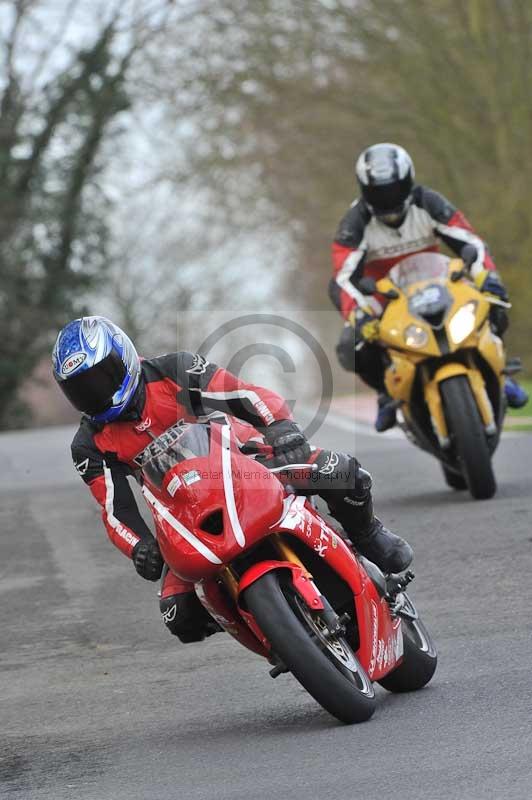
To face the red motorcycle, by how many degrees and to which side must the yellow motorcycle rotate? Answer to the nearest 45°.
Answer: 0° — it already faces it

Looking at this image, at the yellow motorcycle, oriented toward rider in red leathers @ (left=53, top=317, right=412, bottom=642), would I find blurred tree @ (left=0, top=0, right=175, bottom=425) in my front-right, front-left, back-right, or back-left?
back-right

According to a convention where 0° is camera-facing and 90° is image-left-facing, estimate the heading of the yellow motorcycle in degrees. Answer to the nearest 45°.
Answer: approximately 0°

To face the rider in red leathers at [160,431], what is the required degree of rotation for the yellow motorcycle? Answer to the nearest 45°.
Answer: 0° — it already faces them

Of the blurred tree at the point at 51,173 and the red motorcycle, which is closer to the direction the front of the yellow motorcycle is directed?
the red motorcycle

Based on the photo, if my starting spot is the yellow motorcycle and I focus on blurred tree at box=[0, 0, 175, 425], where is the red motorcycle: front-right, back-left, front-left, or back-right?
back-left

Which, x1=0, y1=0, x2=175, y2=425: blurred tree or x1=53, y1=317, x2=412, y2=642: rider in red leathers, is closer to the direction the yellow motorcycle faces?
the rider in red leathers

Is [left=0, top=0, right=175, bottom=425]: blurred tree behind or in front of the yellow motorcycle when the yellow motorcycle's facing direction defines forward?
behind
